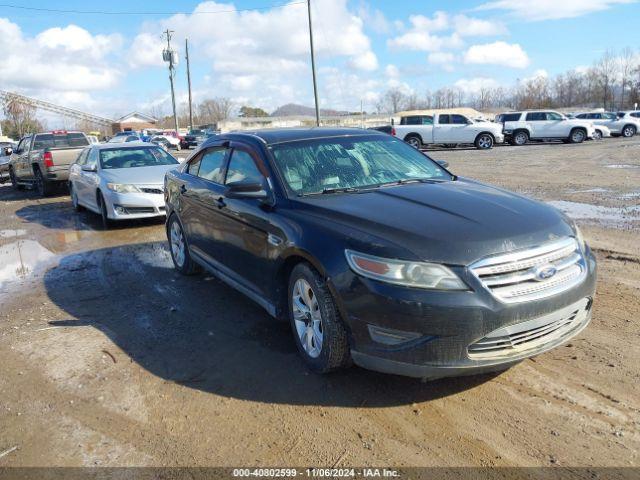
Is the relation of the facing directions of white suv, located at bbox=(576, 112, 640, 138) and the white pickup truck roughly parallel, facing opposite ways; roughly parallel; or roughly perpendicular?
roughly parallel

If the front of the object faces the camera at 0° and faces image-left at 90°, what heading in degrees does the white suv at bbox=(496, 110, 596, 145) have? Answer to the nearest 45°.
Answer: approximately 270°

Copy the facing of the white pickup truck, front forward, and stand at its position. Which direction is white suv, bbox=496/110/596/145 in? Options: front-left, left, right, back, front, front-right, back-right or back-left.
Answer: front-left

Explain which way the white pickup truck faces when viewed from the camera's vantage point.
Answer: facing to the right of the viewer

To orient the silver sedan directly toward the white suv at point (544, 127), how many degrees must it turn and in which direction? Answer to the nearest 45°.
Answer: approximately 90° to its left

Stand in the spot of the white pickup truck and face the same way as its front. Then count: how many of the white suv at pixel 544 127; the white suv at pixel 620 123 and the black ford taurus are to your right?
1

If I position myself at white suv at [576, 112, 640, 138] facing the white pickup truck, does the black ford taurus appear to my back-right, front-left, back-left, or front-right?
front-left

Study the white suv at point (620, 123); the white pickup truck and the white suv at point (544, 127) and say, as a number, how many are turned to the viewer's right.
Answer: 3

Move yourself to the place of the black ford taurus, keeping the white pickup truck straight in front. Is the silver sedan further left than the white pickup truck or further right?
left

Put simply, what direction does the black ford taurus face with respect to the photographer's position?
facing the viewer and to the right of the viewer

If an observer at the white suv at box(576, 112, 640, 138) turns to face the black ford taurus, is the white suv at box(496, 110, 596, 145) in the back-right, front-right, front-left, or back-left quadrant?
front-right

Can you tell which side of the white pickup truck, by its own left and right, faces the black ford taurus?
right

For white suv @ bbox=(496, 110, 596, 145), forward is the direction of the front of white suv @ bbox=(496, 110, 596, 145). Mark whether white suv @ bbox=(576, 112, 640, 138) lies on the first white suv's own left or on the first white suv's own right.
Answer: on the first white suv's own left
